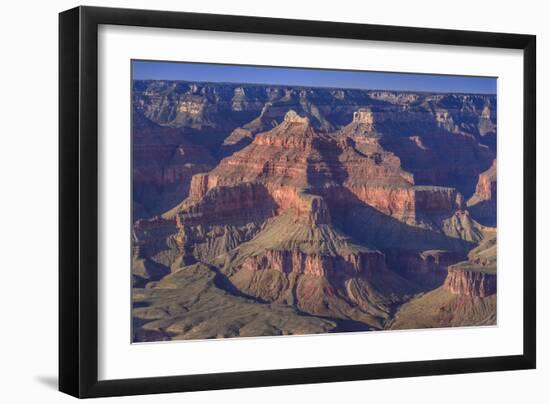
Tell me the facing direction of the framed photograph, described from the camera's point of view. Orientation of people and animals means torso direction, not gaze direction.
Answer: facing the viewer and to the right of the viewer
